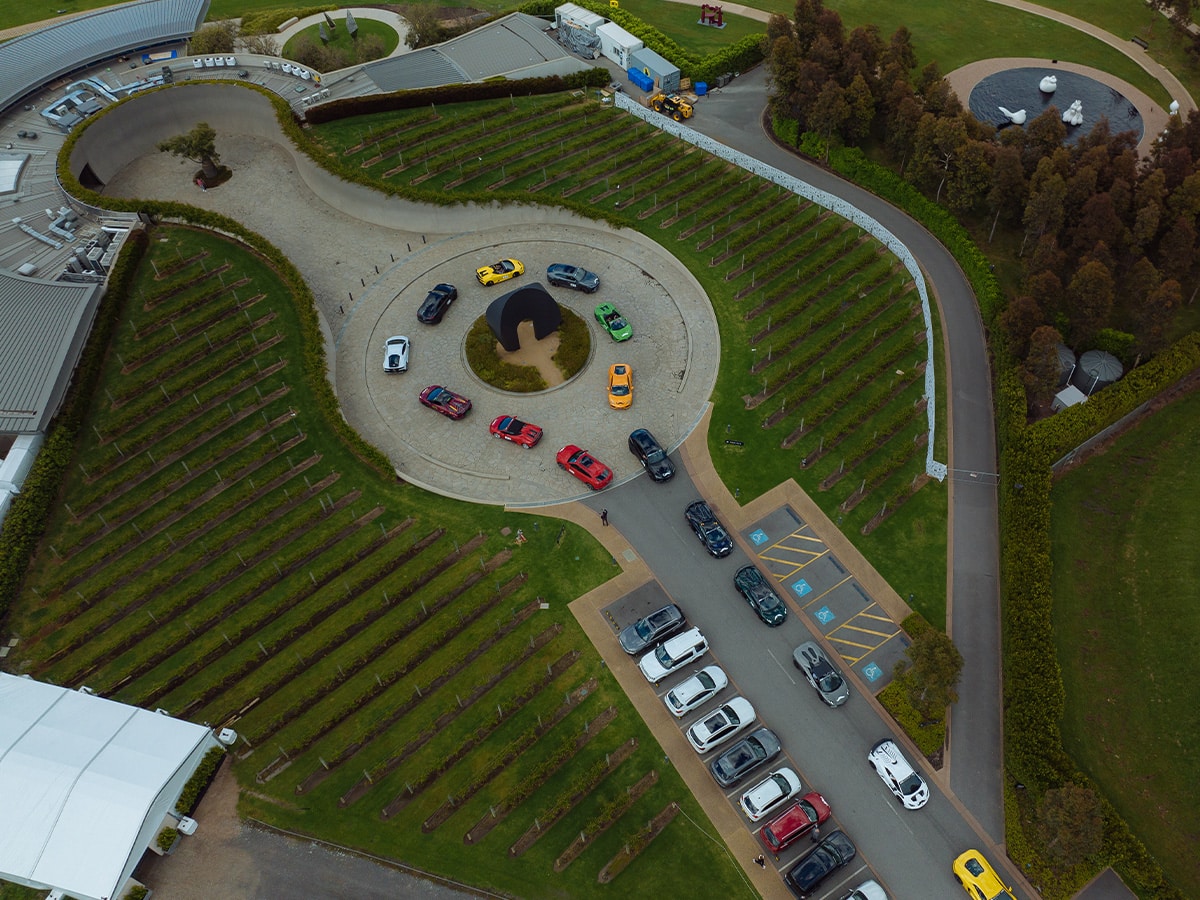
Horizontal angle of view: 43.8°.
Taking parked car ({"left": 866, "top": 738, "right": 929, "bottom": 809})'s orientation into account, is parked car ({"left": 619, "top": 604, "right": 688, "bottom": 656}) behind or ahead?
behind

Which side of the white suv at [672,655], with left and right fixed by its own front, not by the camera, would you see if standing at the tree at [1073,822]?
left

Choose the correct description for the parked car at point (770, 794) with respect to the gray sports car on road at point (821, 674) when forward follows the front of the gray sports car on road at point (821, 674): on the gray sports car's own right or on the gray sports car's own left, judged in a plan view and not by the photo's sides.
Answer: on the gray sports car's own right

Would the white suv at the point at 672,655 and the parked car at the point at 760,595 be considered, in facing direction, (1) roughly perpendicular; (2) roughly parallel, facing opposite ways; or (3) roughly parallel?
roughly perpendicular

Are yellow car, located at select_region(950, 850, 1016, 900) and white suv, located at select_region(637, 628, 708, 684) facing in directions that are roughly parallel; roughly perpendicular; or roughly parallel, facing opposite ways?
roughly perpendicular

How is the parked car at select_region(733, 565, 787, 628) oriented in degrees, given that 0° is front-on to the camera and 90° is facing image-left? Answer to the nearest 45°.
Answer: approximately 315°

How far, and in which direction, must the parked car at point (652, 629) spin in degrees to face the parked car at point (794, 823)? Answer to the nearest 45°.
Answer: approximately 90° to its left

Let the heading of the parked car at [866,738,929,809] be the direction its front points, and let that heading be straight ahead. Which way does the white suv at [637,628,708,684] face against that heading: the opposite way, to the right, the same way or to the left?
to the right

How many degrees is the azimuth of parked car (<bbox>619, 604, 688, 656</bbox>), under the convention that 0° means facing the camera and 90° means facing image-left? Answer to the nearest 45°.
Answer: approximately 45°
